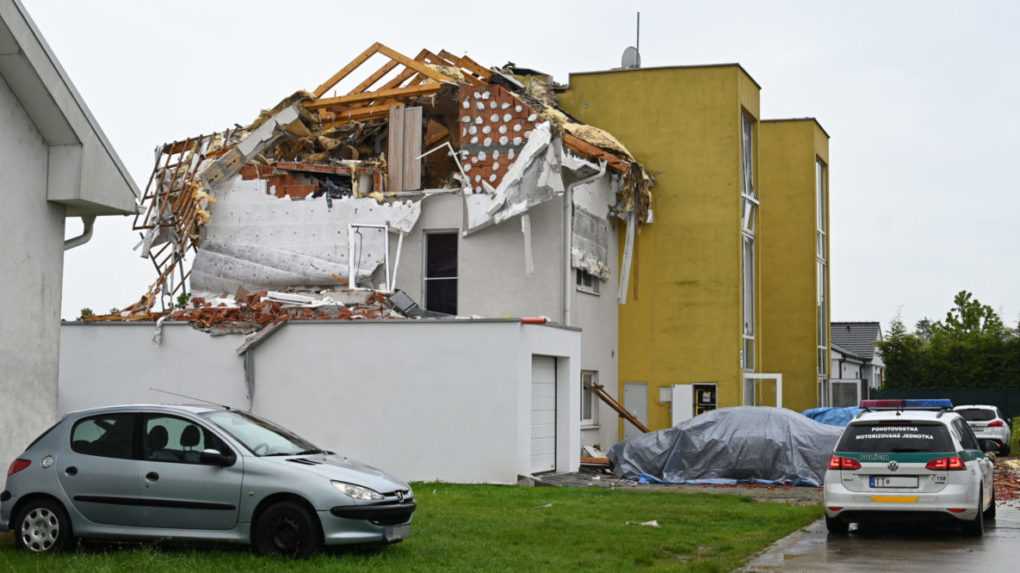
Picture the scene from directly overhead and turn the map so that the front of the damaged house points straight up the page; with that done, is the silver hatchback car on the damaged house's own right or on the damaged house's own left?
on the damaged house's own right

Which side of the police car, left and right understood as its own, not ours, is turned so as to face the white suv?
front

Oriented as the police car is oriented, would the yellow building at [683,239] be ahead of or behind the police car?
ahead

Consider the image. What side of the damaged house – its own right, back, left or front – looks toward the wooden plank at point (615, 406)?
front

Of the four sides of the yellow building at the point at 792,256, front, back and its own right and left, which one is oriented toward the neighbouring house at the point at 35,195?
right

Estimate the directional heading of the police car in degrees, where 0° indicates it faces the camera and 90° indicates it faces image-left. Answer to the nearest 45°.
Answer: approximately 180°

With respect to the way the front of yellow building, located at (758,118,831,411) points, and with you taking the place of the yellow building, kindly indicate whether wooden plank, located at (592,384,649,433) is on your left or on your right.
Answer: on your right
